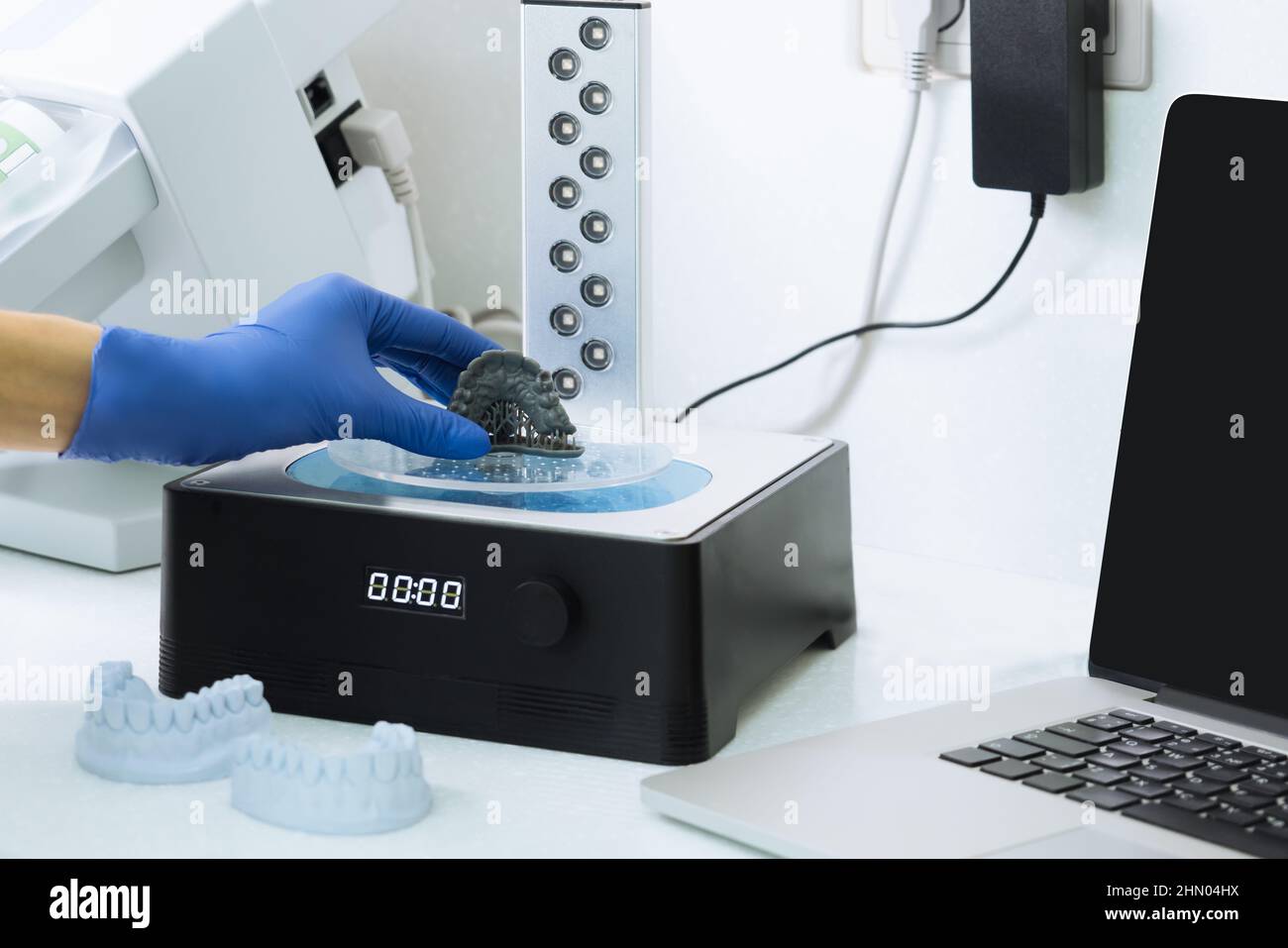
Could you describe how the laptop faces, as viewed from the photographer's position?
facing the viewer and to the left of the viewer

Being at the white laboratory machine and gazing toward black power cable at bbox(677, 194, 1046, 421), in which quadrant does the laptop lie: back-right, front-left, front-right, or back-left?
front-right

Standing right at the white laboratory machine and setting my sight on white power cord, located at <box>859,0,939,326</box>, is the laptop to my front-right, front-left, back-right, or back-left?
front-right

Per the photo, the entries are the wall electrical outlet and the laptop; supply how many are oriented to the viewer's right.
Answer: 0

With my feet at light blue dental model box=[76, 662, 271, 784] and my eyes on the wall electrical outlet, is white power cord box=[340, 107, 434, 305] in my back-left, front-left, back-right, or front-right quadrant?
front-left

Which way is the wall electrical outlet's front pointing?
toward the camera
